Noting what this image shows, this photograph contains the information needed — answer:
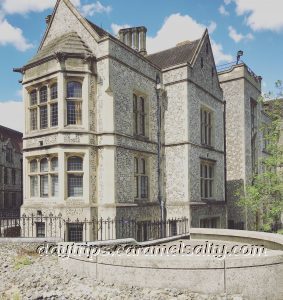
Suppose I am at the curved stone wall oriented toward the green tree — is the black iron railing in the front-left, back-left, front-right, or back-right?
front-left
